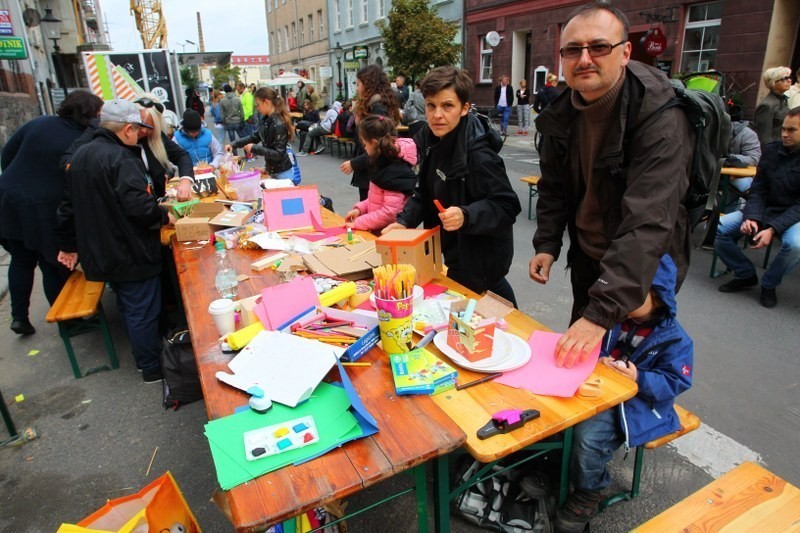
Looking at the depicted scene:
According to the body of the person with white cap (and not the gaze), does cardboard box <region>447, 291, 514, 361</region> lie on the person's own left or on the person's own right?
on the person's own right

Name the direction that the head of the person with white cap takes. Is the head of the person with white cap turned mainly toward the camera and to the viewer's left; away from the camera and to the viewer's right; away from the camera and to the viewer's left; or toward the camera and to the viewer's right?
away from the camera and to the viewer's right

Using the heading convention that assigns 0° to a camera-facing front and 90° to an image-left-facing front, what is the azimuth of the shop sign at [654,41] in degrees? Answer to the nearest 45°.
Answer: approximately 0°

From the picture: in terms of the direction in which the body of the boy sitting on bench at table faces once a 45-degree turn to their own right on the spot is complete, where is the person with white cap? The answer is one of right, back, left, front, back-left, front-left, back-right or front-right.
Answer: front

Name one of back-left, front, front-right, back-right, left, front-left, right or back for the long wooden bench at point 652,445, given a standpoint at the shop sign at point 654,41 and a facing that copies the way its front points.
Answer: front

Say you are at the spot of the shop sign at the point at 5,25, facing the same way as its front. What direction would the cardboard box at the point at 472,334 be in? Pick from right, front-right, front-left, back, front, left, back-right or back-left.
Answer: front

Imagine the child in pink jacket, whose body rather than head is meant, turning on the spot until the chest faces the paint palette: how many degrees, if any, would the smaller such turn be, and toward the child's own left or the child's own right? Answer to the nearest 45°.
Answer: approximately 90° to the child's own left

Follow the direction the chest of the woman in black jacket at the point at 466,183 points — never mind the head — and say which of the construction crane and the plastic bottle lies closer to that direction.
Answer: the plastic bottle

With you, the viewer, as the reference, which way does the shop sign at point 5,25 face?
facing the viewer

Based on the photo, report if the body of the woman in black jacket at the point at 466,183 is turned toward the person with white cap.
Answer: no

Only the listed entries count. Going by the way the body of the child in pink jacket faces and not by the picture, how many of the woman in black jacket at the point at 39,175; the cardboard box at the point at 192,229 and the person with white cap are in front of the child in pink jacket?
3

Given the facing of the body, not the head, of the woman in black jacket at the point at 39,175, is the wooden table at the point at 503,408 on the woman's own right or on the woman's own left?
on the woman's own right

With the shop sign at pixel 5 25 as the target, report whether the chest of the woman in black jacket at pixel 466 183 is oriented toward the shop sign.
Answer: no

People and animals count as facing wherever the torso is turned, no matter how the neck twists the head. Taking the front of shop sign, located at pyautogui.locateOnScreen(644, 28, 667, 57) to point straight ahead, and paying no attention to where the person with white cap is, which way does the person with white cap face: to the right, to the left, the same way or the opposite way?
to the left
